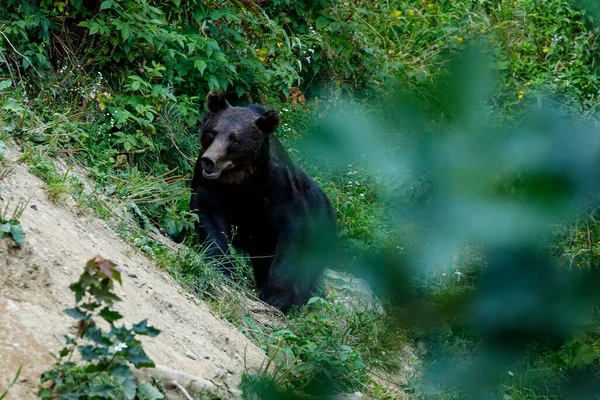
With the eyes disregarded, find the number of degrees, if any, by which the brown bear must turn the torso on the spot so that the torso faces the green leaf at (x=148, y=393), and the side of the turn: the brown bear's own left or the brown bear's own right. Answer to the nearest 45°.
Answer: approximately 45° to the brown bear's own left

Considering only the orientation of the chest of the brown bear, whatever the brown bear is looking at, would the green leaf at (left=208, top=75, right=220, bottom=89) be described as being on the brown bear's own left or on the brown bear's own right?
on the brown bear's own right

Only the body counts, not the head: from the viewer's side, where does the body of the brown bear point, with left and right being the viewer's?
facing the viewer and to the left of the viewer

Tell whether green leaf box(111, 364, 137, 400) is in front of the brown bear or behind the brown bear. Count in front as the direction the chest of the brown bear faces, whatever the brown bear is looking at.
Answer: in front

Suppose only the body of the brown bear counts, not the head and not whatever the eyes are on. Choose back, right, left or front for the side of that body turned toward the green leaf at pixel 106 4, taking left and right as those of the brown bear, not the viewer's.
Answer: right

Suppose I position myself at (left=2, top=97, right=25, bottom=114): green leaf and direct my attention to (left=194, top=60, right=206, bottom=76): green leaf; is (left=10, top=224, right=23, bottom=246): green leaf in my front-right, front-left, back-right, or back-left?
back-right

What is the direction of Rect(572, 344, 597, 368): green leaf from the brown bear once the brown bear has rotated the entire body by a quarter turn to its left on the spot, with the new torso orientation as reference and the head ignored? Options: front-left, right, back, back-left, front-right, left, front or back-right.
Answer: front-right

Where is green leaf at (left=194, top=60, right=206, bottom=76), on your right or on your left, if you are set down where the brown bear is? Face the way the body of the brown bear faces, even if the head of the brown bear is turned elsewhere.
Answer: on your right

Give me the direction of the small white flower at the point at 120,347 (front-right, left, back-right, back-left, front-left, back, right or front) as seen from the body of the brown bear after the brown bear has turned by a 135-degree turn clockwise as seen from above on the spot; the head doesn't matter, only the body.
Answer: back

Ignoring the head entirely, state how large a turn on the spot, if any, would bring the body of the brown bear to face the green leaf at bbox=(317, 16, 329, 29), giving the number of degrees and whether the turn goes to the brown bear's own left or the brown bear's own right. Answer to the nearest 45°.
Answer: approximately 135° to the brown bear's own right
